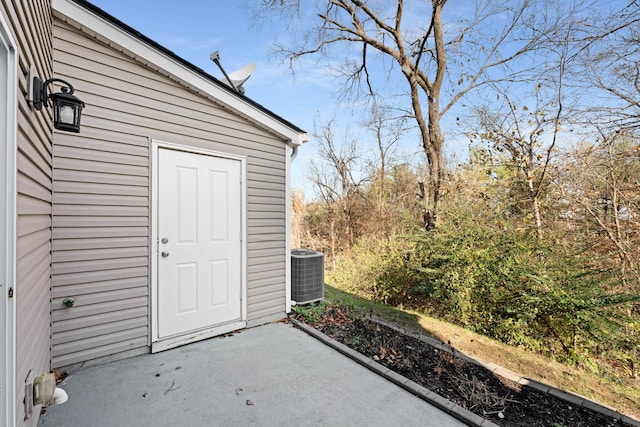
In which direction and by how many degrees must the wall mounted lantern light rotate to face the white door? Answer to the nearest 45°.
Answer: approximately 45° to its left

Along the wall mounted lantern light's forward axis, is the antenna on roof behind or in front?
in front

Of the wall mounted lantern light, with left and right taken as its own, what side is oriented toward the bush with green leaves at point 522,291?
front

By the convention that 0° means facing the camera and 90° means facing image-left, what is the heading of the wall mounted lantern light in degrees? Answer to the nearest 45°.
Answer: approximately 270°

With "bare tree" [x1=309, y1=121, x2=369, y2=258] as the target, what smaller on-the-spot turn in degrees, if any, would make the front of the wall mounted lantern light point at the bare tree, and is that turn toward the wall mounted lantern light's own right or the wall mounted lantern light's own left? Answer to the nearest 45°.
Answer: approximately 45° to the wall mounted lantern light's own left
